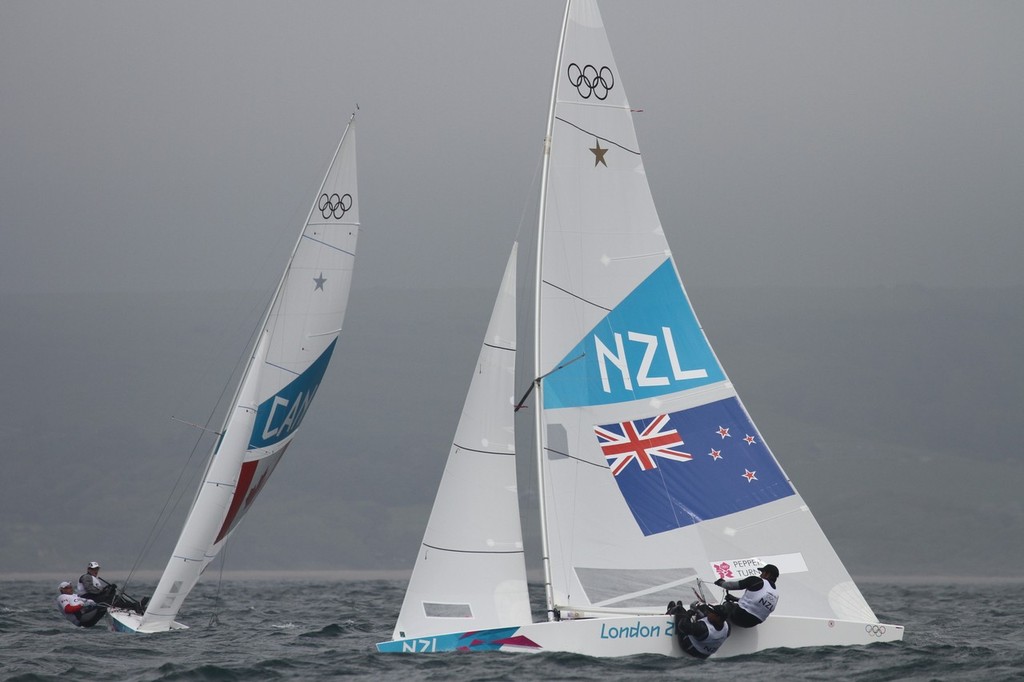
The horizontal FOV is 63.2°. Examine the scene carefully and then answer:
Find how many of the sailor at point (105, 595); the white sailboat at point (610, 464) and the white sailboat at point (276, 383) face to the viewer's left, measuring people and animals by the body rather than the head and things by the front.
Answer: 1

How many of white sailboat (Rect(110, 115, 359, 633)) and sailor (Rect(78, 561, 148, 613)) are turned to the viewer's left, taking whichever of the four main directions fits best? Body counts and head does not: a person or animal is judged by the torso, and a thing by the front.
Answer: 0

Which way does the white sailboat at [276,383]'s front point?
toward the camera

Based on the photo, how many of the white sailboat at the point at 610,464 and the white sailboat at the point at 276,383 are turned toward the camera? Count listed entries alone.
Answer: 1

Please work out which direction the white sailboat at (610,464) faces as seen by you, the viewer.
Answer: facing to the left of the viewer

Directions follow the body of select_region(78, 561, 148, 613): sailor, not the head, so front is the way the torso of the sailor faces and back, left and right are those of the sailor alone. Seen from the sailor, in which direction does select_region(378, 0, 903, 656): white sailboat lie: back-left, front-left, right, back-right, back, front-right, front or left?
front

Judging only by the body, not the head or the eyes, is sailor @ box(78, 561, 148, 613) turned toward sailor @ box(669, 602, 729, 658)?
yes

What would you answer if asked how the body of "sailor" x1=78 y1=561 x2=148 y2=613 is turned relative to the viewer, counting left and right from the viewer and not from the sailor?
facing the viewer and to the right of the viewer
